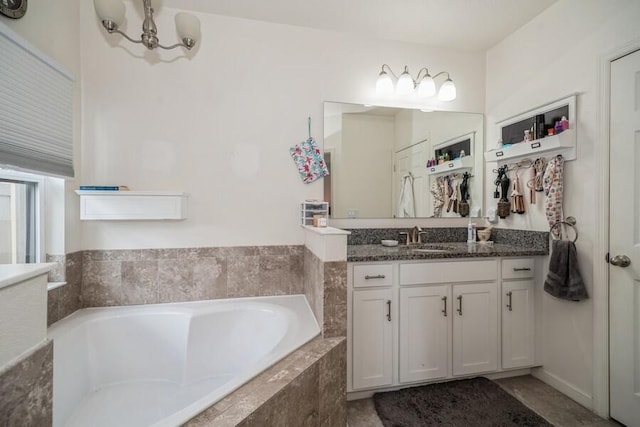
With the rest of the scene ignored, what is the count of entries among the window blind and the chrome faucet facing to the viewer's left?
0

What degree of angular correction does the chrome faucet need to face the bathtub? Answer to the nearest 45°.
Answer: approximately 45° to its right

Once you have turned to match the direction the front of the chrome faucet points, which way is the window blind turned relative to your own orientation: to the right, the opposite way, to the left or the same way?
to the left

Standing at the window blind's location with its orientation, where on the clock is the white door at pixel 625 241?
The white door is roughly at 12 o'clock from the window blind.

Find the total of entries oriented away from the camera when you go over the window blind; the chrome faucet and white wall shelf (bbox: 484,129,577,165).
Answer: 0

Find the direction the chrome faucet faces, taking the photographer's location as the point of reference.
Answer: facing the viewer

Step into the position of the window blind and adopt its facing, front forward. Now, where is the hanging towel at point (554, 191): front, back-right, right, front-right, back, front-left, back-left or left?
front

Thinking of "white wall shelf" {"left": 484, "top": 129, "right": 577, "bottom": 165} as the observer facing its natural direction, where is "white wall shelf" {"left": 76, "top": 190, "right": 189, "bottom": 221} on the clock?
"white wall shelf" {"left": 76, "top": 190, "right": 189, "bottom": 221} is roughly at 12 o'clock from "white wall shelf" {"left": 484, "top": 129, "right": 577, "bottom": 165}.

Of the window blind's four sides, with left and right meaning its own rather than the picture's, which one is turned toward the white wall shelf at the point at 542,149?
front

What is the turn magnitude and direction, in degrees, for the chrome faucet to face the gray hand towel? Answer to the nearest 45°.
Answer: approximately 90° to its left

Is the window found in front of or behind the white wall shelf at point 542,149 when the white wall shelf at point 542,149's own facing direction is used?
in front

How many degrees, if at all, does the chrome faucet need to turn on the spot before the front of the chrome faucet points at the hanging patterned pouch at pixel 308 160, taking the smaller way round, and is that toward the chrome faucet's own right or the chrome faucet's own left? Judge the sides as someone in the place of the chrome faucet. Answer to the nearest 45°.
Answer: approximately 45° to the chrome faucet's own right

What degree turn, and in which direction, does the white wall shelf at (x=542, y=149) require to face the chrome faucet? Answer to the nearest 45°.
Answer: approximately 45° to its right

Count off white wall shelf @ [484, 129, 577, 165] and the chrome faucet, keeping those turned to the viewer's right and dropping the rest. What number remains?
0

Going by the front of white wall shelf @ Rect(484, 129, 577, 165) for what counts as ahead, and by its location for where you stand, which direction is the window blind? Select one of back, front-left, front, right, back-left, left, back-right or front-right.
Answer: front

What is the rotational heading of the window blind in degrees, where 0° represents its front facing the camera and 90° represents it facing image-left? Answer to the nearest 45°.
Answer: approximately 315°
